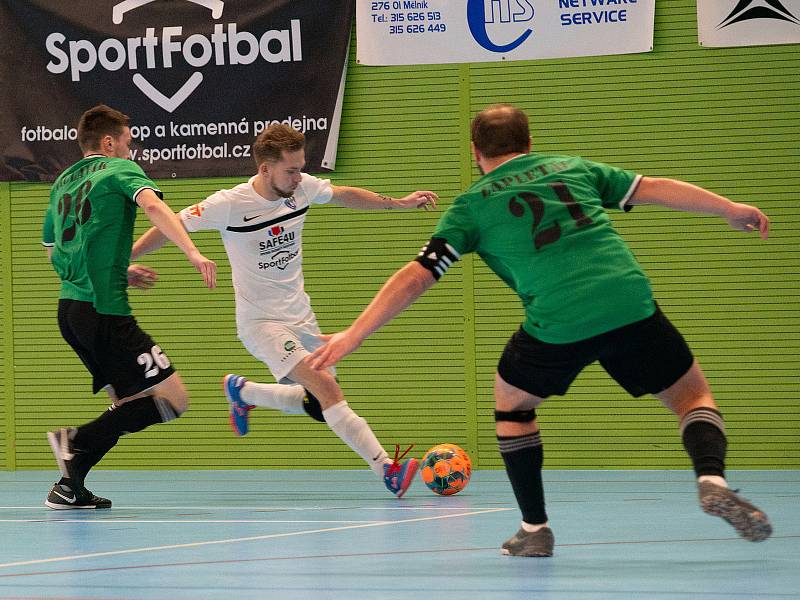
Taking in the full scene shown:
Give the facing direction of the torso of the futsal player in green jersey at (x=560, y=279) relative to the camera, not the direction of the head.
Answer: away from the camera

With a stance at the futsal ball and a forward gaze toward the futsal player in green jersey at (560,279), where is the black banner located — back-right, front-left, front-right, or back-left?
back-right

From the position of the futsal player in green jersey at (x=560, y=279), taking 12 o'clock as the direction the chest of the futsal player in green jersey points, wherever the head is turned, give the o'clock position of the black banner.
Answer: The black banner is roughly at 11 o'clock from the futsal player in green jersey.

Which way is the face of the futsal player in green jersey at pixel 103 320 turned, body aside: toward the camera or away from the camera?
away from the camera

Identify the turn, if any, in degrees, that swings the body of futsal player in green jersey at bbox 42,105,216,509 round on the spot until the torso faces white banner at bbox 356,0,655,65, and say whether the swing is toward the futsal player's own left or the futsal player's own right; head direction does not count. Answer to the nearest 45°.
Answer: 0° — they already face it

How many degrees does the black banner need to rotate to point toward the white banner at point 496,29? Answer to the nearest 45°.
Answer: approximately 90° to its left

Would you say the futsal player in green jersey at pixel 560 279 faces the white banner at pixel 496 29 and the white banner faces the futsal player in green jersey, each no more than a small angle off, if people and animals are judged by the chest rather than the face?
yes

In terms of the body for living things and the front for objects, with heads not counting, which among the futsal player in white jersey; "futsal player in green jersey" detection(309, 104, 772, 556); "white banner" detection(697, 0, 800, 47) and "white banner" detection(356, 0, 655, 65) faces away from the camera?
the futsal player in green jersey

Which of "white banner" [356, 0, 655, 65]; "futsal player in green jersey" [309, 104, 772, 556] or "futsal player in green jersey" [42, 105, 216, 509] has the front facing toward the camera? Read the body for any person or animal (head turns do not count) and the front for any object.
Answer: the white banner

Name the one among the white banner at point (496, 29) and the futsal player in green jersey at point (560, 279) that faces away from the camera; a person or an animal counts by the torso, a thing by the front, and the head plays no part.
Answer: the futsal player in green jersey

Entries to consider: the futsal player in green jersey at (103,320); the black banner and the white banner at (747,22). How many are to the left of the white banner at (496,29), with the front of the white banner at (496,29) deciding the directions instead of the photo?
1

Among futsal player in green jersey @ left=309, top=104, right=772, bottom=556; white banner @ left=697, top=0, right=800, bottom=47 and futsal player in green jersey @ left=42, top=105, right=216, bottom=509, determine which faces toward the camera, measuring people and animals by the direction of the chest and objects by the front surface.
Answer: the white banner

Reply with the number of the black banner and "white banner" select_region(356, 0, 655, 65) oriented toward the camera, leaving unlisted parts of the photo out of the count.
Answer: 2
